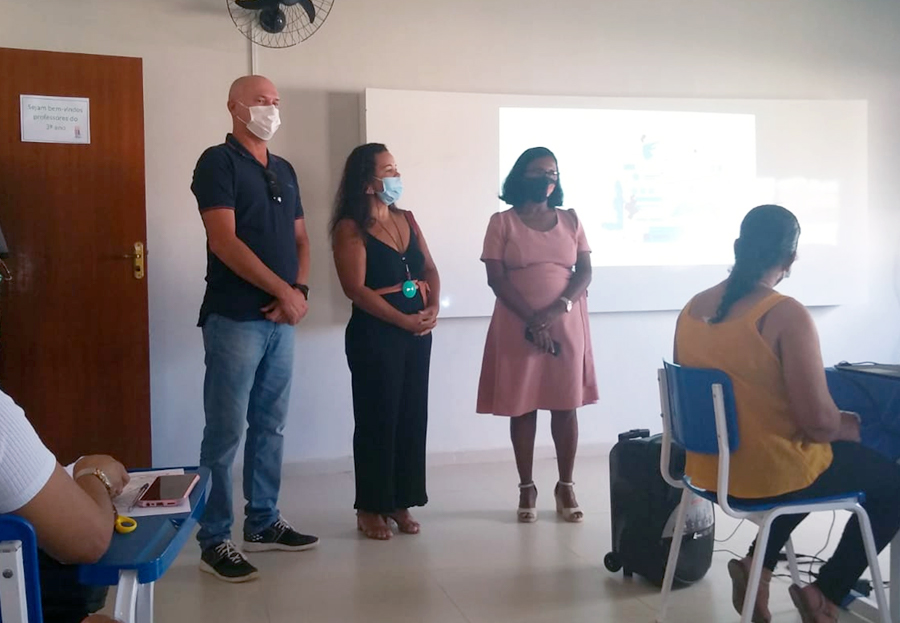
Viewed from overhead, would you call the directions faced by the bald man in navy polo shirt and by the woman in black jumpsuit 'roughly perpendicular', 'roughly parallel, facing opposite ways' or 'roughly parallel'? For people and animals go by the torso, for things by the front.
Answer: roughly parallel

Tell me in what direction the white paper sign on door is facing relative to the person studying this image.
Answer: facing the viewer

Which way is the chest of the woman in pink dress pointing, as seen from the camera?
toward the camera

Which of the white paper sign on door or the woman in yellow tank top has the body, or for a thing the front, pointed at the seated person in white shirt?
the white paper sign on door

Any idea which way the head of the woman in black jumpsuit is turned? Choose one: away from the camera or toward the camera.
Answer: toward the camera

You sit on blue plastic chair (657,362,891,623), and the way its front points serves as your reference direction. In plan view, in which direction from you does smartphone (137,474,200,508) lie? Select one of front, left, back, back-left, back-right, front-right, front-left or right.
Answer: back

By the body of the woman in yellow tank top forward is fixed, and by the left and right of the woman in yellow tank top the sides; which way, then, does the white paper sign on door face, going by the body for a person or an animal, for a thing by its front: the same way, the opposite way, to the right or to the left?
to the right

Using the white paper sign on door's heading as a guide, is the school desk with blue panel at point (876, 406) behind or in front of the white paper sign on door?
in front

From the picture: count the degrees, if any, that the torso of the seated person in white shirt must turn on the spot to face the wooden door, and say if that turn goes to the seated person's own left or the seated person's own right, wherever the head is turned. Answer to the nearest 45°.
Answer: approximately 45° to the seated person's own left

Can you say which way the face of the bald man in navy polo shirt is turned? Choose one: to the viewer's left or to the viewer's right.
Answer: to the viewer's right

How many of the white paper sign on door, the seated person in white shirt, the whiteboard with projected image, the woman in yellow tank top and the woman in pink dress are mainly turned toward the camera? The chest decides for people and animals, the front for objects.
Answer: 3
